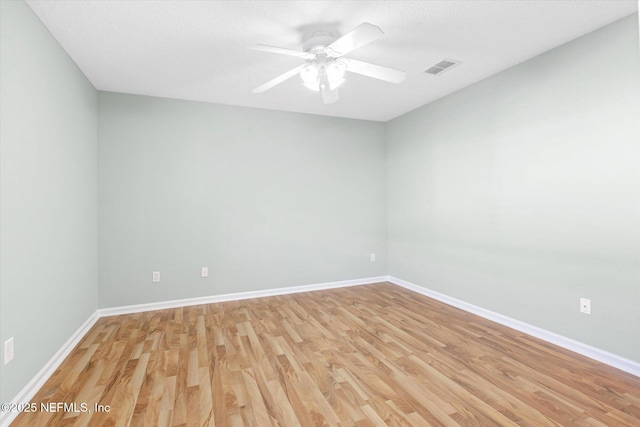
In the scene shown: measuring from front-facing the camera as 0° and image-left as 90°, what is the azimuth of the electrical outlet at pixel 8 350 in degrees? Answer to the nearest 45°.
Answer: approximately 315°

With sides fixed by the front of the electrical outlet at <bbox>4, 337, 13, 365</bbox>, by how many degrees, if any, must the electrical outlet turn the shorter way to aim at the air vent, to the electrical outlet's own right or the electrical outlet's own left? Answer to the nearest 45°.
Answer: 0° — it already faces it
